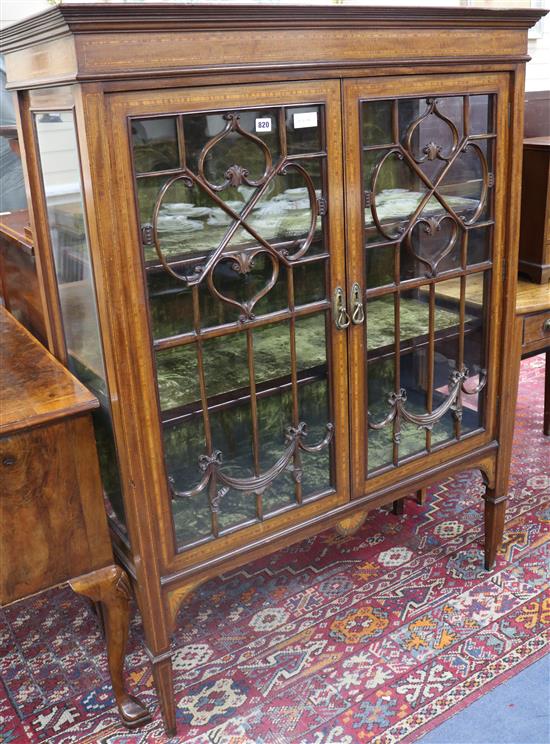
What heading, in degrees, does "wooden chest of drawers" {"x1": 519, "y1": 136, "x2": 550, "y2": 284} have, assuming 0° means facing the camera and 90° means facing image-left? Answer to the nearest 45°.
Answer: approximately 315°

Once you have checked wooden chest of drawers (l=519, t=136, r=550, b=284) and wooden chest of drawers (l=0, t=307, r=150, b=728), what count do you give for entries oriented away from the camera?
0

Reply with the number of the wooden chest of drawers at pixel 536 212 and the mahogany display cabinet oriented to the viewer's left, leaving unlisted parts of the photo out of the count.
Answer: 0

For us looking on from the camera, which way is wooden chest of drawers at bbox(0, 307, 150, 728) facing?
facing the viewer and to the right of the viewer

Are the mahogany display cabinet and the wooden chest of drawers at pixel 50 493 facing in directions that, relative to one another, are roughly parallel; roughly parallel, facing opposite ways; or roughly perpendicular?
roughly parallel

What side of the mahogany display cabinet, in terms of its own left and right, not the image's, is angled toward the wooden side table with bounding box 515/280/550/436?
left

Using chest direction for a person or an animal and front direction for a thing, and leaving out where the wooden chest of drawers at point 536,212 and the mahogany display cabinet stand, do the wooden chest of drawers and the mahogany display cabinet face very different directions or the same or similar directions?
same or similar directions
